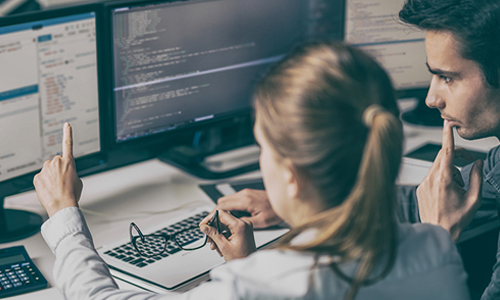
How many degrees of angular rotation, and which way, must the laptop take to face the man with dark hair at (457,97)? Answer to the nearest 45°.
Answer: approximately 45° to its left

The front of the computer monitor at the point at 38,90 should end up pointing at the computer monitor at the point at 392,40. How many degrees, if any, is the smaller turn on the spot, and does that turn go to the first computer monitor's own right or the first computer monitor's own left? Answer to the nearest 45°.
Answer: approximately 45° to the first computer monitor's own left

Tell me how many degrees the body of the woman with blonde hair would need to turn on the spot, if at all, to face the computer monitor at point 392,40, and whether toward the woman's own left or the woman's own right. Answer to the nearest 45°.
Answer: approximately 45° to the woman's own right

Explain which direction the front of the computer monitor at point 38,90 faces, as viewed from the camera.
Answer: facing the viewer and to the right of the viewer

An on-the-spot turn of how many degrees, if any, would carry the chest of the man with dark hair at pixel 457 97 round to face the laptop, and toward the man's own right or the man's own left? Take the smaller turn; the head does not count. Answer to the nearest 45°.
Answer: approximately 45° to the man's own left

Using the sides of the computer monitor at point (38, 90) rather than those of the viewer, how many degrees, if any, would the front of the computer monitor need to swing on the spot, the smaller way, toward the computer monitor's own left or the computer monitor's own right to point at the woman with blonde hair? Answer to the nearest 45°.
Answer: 0° — it already faces them

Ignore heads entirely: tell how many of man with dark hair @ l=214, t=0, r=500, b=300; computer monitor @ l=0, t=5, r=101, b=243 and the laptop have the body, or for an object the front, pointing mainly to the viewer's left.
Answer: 1

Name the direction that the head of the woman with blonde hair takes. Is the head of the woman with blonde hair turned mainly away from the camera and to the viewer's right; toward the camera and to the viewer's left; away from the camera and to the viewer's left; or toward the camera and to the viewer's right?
away from the camera and to the viewer's left

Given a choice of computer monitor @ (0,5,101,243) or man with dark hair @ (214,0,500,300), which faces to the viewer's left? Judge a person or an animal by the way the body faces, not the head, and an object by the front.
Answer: the man with dark hair

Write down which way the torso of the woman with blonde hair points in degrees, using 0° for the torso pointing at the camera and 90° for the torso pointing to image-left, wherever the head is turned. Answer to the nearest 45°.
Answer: approximately 135°

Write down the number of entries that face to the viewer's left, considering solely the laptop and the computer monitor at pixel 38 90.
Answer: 0

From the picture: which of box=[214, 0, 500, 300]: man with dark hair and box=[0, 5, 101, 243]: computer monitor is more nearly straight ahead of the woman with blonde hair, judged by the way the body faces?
the computer monitor

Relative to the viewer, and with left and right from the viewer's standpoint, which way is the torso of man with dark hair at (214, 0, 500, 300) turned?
facing to the left of the viewer

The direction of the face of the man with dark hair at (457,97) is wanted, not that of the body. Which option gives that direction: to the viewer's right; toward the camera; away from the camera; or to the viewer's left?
to the viewer's left
